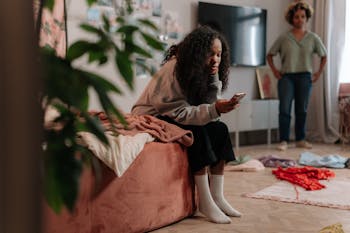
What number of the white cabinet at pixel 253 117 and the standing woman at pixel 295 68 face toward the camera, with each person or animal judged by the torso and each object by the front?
2

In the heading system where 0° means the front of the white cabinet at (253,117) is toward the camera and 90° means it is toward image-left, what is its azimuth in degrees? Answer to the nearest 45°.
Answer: approximately 0°

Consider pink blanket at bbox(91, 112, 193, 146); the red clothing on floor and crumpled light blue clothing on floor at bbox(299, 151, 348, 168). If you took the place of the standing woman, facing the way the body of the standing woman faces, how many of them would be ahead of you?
3

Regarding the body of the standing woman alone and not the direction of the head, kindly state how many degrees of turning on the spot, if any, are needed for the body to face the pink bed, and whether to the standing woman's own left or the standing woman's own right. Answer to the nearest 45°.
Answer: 0° — they already face it

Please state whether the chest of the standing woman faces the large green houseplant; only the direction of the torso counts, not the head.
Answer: yes

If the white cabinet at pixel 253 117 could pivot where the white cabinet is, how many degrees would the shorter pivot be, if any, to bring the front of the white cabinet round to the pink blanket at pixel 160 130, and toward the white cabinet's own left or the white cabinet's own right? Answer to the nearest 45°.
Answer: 0° — it already faces it

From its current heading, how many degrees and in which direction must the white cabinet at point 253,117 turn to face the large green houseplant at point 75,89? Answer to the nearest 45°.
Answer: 0° — it already faces it

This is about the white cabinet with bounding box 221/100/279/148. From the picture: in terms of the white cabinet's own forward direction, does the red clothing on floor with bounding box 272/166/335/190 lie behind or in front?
in front

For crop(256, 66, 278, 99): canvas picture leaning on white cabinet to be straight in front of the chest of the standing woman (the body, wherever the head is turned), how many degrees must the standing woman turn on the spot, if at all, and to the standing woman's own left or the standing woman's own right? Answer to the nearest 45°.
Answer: approximately 135° to the standing woman's own right
